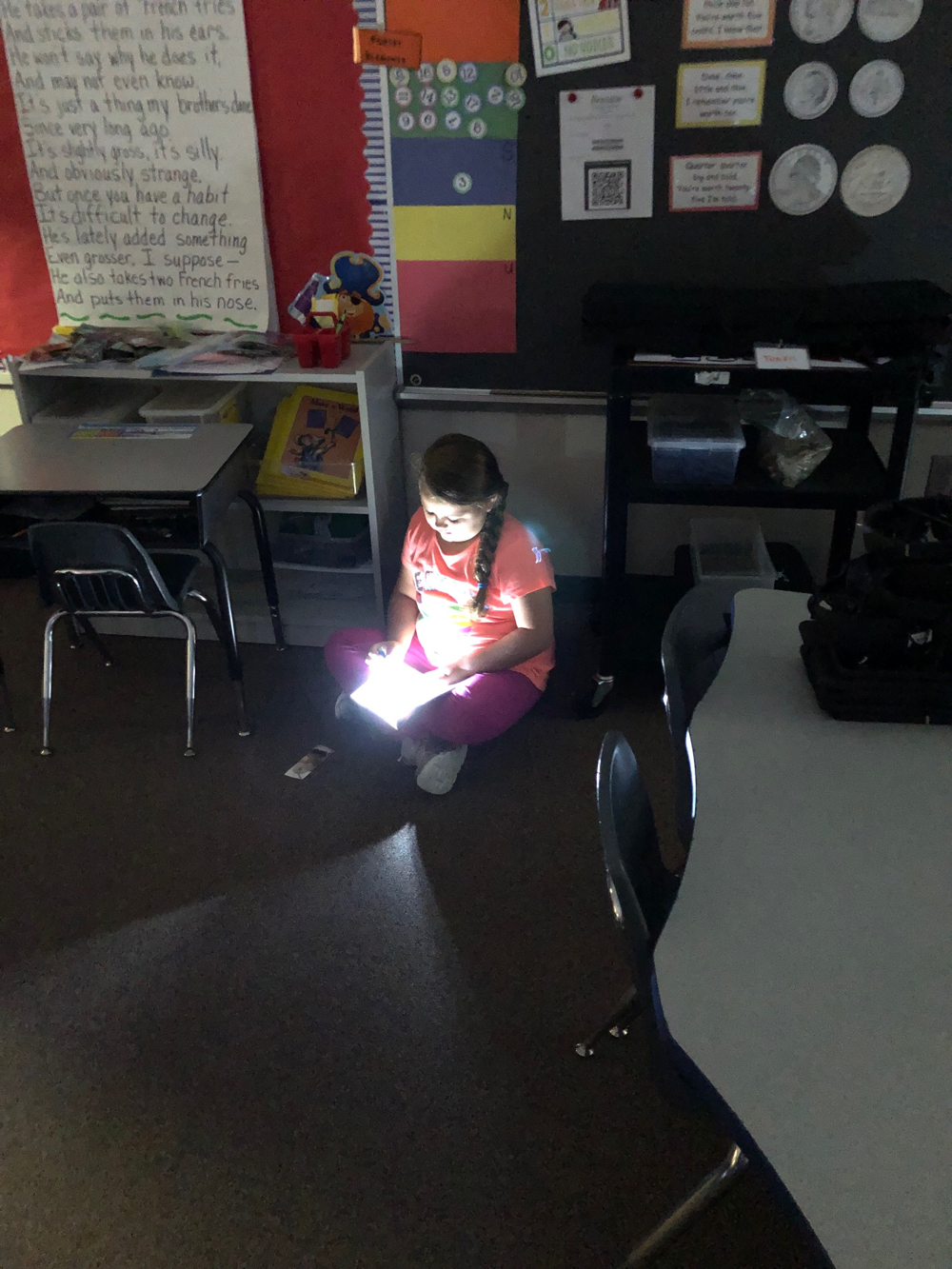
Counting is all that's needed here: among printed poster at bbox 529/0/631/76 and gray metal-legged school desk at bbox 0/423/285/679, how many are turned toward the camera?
2

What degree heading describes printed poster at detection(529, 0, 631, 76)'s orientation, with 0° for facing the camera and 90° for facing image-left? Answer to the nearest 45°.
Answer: approximately 0°

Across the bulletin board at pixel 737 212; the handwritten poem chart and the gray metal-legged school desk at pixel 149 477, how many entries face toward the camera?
3

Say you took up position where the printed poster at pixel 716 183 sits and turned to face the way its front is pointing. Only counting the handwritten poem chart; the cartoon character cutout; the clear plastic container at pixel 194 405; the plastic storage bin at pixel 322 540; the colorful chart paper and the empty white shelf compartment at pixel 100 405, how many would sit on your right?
6

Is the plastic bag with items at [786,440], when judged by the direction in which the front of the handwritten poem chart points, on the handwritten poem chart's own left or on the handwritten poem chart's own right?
on the handwritten poem chart's own left

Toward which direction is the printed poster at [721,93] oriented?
toward the camera

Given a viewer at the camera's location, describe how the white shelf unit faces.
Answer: facing the viewer

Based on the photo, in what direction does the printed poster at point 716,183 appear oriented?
toward the camera
